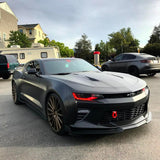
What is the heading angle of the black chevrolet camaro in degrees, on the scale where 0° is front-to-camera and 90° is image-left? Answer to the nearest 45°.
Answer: approximately 315°

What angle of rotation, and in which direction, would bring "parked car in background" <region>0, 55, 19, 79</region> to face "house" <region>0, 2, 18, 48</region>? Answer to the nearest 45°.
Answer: approximately 45° to its right

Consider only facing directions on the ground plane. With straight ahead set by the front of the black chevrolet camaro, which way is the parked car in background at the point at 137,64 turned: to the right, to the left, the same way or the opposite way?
the opposite way

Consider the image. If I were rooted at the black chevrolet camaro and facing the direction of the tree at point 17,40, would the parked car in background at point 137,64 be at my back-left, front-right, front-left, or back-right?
front-right

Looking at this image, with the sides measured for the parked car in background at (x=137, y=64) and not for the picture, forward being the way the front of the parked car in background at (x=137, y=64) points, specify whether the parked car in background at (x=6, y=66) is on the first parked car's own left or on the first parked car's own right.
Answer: on the first parked car's own left

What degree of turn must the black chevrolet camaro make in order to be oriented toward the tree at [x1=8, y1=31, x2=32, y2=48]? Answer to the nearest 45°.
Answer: approximately 135° to its left

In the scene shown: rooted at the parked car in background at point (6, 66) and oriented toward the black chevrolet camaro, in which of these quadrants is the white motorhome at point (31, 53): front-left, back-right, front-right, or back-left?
back-left

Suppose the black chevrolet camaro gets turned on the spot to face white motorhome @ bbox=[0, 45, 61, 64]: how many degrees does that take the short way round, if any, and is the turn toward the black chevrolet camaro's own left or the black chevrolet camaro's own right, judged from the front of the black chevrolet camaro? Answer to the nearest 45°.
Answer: approximately 135° to the black chevrolet camaro's own left

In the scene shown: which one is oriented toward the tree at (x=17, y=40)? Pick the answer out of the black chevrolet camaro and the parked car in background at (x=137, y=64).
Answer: the parked car in background

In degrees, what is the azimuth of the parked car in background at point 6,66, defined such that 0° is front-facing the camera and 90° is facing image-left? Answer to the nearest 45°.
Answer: approximately 135°

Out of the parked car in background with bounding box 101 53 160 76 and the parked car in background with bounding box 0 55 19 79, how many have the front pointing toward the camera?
0

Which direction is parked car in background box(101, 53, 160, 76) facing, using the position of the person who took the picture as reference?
facing away from the viewer and to the left of the viewer

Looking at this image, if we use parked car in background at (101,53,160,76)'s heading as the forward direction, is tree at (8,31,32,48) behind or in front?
in front
